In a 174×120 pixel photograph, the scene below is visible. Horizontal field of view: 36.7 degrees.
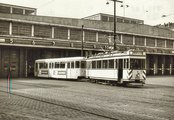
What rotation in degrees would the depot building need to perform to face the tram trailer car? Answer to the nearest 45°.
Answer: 0° — it already faces it

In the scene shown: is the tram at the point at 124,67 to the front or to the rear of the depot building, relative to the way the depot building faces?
to the front

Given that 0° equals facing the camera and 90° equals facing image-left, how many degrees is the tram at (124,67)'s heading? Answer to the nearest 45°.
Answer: approximately 315°

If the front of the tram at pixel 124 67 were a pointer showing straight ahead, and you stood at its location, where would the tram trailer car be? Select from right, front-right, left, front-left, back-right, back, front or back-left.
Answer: back

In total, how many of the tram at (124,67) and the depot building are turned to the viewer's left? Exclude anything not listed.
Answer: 0

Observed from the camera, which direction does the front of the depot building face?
facing the viewer and to the right of the viewer

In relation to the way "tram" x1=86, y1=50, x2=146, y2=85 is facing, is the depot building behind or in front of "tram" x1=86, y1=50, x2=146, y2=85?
behind
